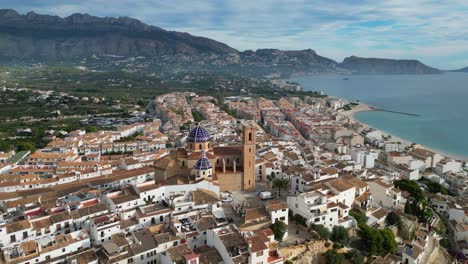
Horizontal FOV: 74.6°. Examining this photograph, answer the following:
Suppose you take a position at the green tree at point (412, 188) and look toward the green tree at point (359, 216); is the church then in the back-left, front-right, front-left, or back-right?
front-right

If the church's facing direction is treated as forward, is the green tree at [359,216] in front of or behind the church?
in front

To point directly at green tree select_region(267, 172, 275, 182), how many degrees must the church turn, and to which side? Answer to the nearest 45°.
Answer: approximately 45° to its left

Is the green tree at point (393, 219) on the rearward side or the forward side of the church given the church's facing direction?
on the forward side

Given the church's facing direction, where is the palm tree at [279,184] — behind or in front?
in front

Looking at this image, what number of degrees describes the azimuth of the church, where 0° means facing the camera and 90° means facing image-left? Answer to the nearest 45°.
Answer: approximately 270°

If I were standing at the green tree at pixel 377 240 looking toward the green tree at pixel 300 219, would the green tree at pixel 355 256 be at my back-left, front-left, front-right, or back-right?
front-left

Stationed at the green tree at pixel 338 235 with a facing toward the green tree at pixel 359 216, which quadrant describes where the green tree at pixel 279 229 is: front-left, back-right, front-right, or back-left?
back-left

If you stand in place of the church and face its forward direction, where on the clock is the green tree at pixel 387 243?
The green tree is roughly at 1 o'clock from the church.

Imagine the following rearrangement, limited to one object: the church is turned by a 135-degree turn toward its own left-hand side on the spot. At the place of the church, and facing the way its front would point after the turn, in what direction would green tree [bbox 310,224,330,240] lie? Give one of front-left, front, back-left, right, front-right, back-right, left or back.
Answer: back
